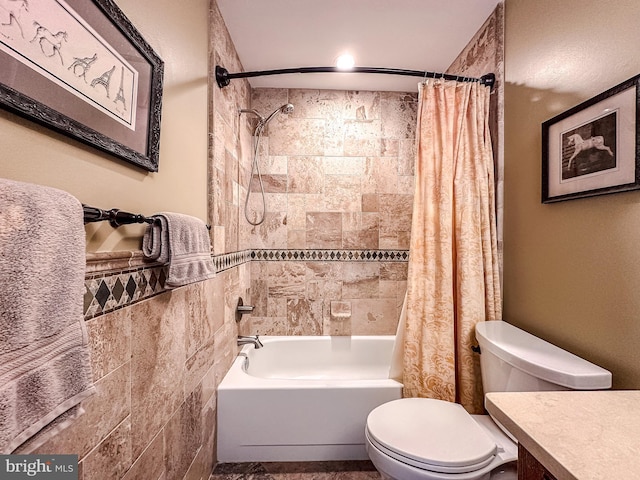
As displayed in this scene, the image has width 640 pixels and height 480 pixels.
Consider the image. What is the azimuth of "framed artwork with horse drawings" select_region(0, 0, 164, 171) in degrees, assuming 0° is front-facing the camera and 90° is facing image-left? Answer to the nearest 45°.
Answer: approximately 315°

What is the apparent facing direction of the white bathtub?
toward the camera

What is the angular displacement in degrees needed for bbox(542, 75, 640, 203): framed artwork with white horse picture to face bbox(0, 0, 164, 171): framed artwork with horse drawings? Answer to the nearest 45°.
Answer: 0° — it already faces it

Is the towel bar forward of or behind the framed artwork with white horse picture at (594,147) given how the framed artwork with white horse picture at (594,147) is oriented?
forward

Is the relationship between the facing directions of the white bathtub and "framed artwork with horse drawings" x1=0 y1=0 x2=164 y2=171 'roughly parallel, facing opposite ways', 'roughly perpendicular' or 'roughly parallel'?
roughly perpendicular

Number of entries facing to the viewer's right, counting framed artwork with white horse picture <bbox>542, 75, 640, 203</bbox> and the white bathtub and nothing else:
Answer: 0

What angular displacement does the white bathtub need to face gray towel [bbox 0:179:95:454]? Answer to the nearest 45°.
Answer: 0° — it already faces it

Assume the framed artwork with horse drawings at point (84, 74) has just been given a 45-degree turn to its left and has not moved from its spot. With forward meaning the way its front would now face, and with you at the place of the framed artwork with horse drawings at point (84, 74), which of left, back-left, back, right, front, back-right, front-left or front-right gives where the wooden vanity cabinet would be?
front-right

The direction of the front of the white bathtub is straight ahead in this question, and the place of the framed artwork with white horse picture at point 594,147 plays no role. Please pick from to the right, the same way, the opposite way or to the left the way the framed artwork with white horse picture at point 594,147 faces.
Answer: to the right
